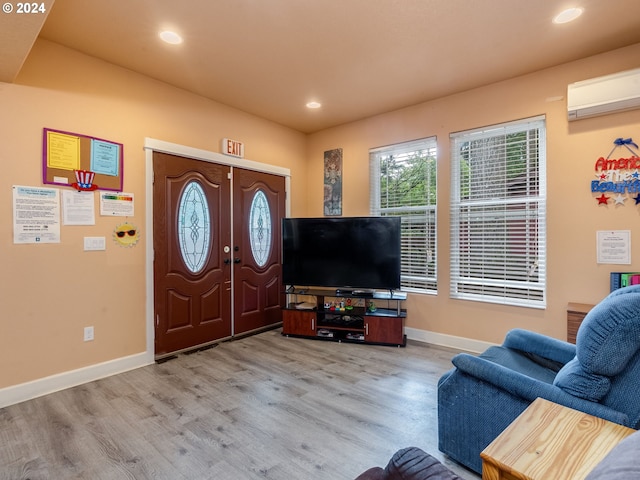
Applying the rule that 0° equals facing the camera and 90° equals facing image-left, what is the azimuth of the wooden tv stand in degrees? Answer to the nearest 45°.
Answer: approximately 0°

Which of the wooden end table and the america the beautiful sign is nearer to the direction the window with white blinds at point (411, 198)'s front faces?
the wooden end table

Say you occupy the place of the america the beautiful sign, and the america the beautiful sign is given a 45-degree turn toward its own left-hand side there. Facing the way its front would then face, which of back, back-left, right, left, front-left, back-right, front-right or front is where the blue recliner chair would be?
front-right

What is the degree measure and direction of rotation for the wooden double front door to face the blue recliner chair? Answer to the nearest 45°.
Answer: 0° — it already faces it

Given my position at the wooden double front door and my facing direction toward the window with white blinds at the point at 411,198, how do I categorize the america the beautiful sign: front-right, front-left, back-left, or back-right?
front-right

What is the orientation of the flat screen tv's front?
toward the camera

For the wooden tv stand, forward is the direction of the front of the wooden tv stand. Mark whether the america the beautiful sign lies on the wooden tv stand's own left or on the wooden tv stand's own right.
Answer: on the wooden tv stand's own left

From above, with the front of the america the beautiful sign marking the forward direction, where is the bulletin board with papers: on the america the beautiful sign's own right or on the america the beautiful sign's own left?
on the america the beautiful sign's own right

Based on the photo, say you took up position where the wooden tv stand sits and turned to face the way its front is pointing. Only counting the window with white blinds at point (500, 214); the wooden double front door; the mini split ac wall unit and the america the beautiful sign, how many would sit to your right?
1

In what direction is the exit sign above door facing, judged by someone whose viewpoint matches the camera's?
facing the viewer and to the right of the viewer

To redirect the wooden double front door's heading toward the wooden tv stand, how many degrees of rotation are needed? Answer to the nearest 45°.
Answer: approximately 45° to its left

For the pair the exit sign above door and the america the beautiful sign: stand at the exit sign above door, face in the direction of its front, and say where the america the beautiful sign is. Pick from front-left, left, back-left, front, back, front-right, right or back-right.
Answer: front

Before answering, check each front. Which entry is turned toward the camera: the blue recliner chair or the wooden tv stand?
the wooden tv stand

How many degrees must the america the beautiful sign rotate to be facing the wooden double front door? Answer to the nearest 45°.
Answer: approximately 45° to its right

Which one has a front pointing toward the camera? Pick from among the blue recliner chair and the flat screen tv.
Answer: the flat screen tv

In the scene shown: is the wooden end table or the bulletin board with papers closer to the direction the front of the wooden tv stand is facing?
the wooden end table
